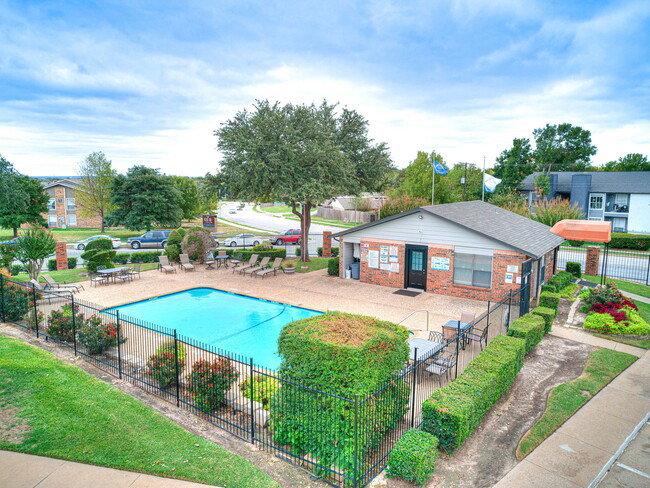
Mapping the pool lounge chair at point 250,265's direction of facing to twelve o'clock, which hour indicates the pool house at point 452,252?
The pool house is roughly at 9 o'clock from the pool lounge chair.

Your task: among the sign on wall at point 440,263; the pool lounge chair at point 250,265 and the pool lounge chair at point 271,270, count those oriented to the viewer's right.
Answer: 0

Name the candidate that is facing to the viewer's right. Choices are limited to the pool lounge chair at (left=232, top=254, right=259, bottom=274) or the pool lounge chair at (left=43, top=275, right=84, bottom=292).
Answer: the pool lounge chair at (left=43, top=275, right=84, bottom=292)

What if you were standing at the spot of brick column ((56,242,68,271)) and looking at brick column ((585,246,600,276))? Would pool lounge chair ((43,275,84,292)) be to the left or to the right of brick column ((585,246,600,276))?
right

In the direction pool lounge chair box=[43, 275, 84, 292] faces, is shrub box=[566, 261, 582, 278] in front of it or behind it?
in front

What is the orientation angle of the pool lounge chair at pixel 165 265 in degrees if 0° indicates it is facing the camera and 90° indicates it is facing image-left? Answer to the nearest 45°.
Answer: approximately 315°

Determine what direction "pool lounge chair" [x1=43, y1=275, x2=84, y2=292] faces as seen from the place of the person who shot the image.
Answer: facing to the right of the viewer

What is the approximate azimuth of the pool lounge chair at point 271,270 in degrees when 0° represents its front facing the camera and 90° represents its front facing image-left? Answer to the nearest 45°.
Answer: approximately 45°

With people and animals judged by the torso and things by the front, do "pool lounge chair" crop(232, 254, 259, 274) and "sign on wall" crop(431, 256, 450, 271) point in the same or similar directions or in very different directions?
same or similar directions

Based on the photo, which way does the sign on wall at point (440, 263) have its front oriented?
toward the camera

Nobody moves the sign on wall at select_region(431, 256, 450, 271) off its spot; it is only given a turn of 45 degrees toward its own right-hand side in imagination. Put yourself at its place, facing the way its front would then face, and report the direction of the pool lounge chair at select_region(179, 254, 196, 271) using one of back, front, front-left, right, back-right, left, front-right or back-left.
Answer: front-right

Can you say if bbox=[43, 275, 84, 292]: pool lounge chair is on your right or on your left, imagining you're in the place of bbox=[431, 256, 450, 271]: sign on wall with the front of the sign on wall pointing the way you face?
on your right

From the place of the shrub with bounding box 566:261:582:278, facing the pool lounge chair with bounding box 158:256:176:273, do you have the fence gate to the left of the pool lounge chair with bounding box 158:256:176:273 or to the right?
left

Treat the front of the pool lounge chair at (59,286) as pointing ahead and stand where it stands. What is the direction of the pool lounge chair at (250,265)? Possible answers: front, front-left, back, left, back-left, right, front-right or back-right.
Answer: front

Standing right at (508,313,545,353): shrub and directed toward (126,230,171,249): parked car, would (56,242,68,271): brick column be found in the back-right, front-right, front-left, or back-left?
front-left

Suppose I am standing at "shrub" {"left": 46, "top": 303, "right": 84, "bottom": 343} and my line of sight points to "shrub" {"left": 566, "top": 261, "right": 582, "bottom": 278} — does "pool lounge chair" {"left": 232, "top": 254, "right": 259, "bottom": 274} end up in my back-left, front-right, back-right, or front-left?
front-left

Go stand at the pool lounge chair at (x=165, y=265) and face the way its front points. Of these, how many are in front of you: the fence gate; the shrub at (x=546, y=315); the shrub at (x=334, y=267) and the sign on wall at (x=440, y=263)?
4

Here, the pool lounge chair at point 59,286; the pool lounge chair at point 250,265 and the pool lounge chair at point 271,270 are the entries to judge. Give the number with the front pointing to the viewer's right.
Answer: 1
